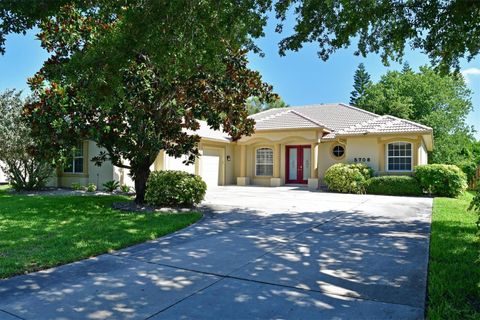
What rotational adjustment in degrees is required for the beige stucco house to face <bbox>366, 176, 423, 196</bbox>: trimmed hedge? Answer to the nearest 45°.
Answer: approximately 45° to its left

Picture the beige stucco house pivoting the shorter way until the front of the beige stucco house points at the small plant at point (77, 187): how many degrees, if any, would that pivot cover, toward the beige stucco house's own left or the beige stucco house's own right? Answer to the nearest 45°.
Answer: approximately 90° to the beige stucco house's own right

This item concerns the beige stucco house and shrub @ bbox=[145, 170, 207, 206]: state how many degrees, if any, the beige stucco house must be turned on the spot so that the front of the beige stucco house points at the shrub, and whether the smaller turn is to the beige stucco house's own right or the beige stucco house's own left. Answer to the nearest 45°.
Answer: approximately 45° to the beige stucco house's own right

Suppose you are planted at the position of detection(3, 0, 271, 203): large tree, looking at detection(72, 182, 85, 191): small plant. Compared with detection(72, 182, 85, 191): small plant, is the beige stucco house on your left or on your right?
right

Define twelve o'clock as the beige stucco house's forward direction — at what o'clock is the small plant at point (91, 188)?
The small plant is roughly at 2 o'clock from the beige stucco house.

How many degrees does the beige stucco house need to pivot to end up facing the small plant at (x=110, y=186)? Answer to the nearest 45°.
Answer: approximately 45° to its right

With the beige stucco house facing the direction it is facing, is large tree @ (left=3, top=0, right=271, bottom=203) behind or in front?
in front

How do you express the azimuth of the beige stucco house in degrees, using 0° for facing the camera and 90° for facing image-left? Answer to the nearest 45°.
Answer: approximately 0°
